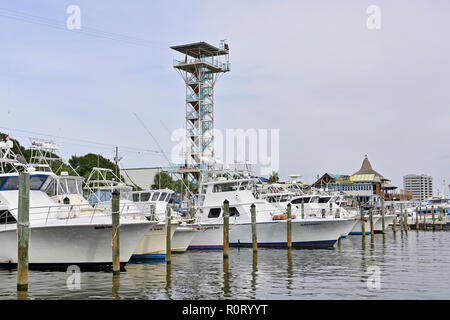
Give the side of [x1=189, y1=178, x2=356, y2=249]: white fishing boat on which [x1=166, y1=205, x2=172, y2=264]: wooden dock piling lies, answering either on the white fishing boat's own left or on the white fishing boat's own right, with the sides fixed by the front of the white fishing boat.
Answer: on the white fishing boat's own right

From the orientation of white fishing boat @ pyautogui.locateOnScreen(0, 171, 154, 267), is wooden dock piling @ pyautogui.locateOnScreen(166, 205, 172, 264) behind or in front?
in front

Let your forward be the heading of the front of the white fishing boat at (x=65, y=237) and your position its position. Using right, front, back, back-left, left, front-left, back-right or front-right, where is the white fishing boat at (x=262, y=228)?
front-left

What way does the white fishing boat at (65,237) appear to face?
to the viewer's right

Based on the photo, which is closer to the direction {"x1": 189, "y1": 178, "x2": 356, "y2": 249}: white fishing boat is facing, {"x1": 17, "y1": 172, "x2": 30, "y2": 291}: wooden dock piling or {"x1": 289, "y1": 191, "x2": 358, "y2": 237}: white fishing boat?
the white fishing boat

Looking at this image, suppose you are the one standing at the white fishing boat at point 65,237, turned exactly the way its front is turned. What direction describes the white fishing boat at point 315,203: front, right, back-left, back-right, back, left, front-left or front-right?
front-left

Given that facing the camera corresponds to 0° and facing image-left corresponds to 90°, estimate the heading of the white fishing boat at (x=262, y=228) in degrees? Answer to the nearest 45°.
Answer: approximately 270°
